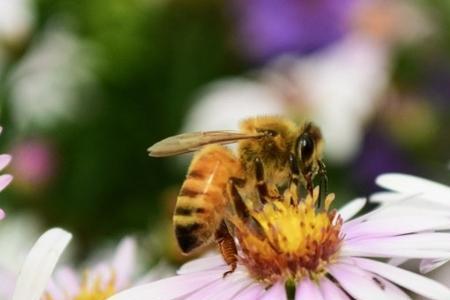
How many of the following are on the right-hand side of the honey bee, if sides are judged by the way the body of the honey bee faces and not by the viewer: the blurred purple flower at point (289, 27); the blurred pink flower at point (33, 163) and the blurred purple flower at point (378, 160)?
0

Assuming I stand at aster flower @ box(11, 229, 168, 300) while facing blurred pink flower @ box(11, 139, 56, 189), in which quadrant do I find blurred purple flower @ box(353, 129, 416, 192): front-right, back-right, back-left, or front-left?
front-right

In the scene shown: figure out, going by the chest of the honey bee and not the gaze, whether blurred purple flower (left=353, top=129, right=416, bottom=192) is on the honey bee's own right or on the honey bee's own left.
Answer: on the honey bee's own left

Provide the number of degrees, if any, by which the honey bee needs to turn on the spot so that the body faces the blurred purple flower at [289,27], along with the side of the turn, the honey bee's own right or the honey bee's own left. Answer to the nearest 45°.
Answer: approximately 90° to the honey bee's own left

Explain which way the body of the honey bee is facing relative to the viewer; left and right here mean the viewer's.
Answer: facing to the right of the viewer

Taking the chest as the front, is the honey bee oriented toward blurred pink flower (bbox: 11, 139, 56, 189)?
no
